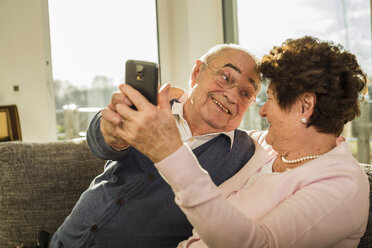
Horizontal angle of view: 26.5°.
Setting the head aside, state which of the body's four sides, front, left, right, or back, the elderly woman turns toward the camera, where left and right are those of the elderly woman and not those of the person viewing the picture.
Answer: left

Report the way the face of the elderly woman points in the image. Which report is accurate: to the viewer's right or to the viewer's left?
to the viewer's left
